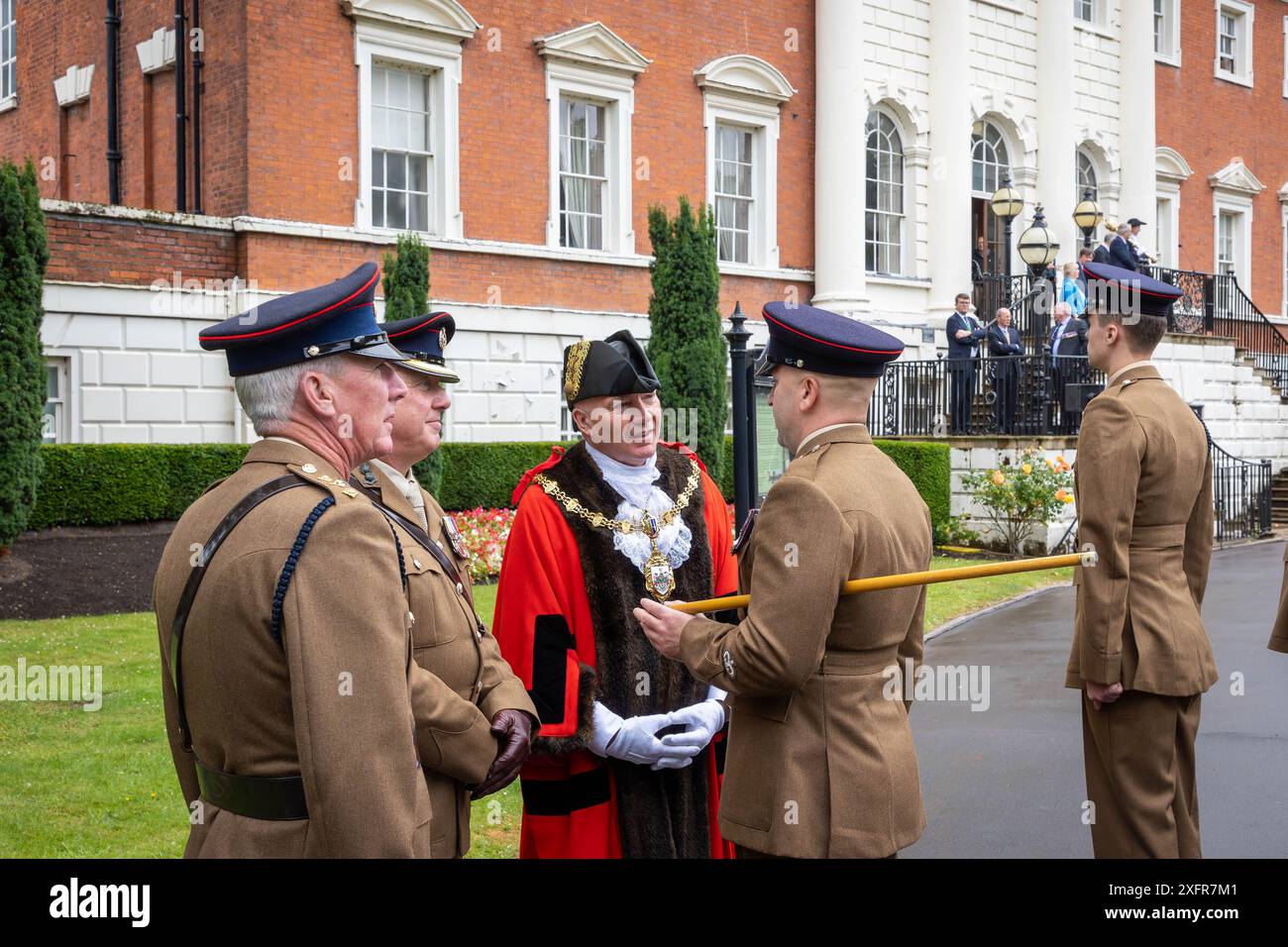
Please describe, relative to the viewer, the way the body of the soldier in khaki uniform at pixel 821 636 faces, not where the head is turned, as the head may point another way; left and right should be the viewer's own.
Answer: facing away from the viewer and to the left of the viewer

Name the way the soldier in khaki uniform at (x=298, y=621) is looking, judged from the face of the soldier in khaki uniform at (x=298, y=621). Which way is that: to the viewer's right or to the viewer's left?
to the viewer's right

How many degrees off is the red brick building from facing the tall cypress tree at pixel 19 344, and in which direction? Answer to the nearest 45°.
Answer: approximately 90° to its right

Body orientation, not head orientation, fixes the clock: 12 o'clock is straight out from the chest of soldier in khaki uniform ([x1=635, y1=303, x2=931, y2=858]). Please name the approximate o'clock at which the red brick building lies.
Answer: The red brick building is roughly at 1 o'clock from the soldier in khaki uniform.

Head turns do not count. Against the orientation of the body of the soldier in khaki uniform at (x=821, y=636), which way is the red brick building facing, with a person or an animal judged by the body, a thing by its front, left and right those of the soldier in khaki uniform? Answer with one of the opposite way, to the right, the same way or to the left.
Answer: the opposite way

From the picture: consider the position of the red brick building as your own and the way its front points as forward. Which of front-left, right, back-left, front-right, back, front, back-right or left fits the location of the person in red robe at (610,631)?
front-right

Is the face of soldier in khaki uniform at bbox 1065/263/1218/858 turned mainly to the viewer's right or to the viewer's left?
to the viewer's left

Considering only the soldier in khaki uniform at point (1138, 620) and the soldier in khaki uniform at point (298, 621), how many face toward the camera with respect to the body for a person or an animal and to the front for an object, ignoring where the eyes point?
0

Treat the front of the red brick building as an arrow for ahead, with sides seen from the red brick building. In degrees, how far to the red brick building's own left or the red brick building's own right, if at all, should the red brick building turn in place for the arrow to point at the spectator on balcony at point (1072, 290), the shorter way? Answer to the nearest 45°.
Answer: approximately 45° to the red brick building's own left

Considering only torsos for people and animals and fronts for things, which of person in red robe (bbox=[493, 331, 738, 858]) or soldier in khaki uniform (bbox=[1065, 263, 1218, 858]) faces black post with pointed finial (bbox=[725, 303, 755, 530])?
the soldier in khaki uniform

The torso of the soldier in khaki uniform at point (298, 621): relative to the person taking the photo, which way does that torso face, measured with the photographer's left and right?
facing away from the viewer and to the right of the viewer

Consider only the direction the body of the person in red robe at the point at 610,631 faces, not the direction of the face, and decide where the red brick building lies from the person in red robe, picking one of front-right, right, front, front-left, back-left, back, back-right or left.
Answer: back-left

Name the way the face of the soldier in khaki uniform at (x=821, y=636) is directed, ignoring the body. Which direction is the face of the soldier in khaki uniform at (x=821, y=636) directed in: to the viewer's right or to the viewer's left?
to the viewer's left

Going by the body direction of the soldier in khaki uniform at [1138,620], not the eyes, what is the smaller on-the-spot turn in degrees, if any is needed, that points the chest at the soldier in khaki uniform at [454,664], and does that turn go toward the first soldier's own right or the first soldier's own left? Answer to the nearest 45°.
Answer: approximately 90° to the first soldier's own left

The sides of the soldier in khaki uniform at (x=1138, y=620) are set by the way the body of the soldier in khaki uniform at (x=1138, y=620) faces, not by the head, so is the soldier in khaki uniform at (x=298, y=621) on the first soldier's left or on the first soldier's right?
on the first soldier's left

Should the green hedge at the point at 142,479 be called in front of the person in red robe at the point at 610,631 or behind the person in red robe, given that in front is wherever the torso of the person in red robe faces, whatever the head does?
behind
